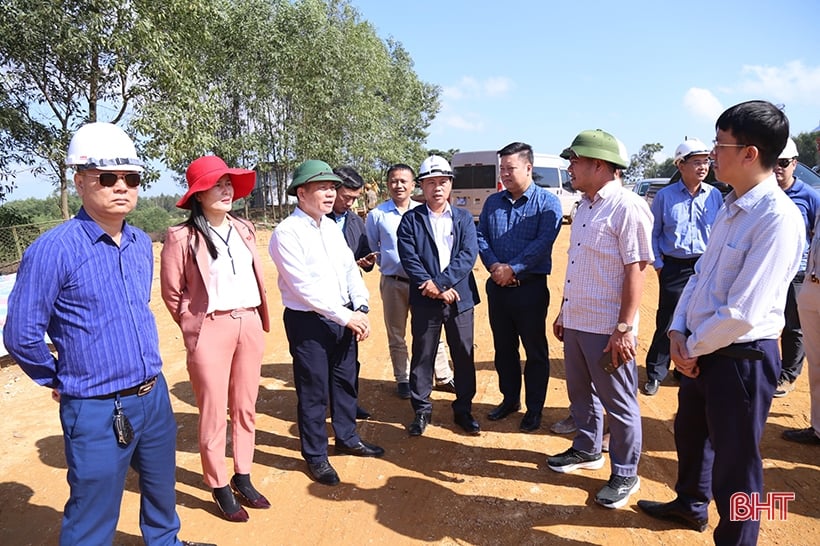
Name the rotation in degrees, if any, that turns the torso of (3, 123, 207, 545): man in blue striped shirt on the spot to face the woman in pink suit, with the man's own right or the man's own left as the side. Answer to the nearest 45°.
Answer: approximately 90° to the man's own left

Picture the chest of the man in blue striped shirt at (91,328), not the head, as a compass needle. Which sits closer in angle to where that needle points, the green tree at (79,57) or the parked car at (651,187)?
the parked car

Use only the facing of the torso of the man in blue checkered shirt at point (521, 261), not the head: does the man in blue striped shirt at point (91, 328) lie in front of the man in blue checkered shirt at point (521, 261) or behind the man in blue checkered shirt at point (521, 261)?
in front

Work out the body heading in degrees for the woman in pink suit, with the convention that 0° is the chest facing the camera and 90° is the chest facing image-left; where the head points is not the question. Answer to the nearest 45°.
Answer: approximately 315°

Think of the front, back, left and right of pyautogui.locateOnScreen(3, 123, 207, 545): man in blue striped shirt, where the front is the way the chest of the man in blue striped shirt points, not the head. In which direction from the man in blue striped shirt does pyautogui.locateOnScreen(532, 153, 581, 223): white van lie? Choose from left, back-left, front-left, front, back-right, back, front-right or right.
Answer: left

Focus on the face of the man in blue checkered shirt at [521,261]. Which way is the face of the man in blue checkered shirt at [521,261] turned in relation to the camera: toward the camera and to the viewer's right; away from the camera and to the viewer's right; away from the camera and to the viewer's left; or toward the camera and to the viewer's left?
toward the camera and to the viewer's left

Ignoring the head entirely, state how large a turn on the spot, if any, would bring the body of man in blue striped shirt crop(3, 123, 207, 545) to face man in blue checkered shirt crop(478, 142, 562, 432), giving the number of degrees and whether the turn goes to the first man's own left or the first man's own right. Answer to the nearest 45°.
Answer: approximately 45° to the first man's own left

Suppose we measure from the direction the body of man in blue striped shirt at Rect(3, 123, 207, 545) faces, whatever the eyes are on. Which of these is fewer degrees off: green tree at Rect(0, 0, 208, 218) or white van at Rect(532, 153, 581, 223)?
the white van

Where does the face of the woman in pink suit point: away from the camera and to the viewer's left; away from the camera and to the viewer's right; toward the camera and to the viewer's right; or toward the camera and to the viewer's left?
toward the camera and to the viewer's right

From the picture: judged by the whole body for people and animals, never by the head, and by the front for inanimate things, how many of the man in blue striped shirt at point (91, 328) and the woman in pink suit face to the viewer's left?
0
